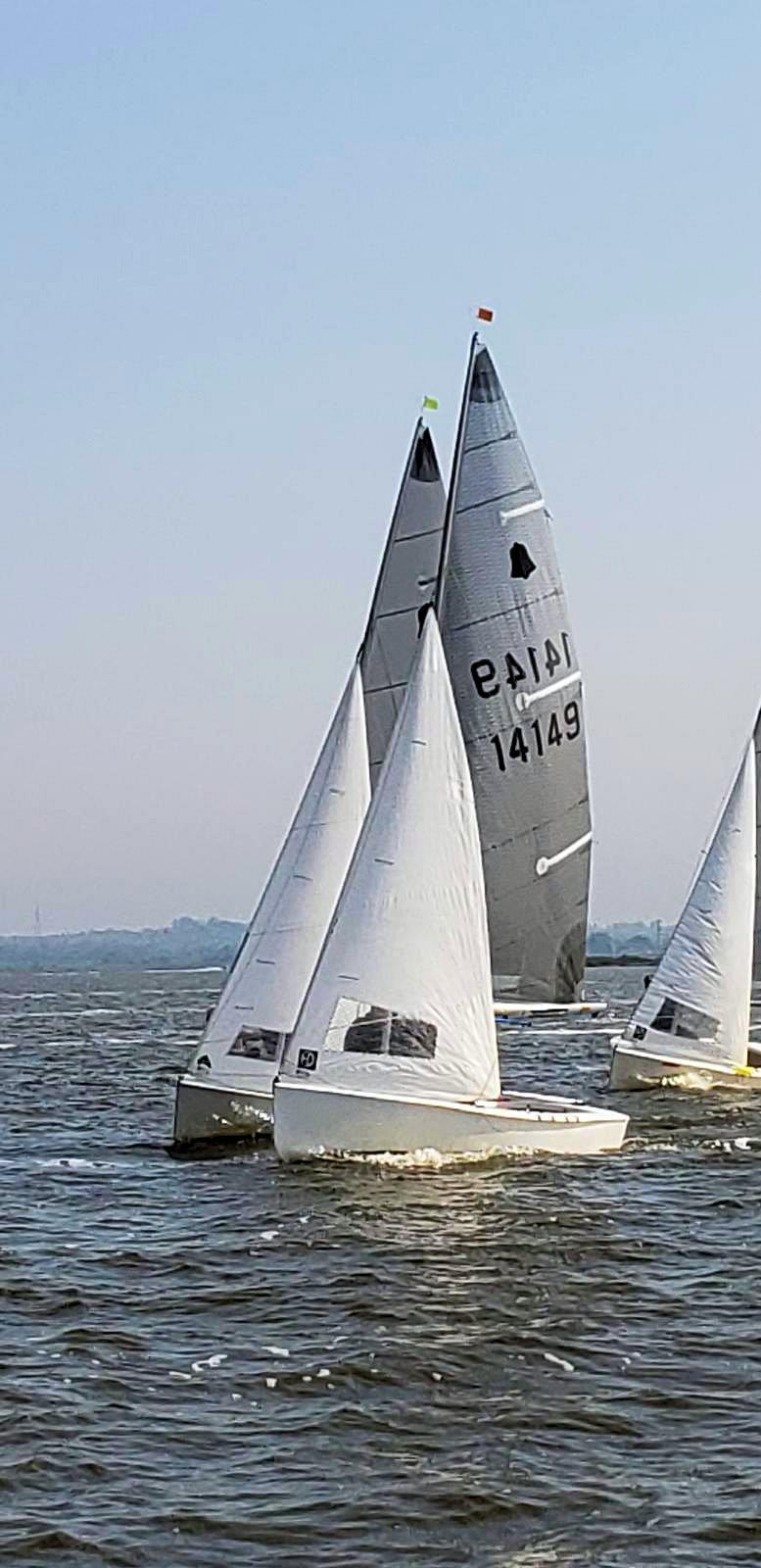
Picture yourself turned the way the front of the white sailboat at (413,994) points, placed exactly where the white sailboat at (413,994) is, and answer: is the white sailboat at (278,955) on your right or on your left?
on your right

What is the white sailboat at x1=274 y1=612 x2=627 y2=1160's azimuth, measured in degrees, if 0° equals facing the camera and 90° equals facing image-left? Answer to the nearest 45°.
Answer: approximately 90°

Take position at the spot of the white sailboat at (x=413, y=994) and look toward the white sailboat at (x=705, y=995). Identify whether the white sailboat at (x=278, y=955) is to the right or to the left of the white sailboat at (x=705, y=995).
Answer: left

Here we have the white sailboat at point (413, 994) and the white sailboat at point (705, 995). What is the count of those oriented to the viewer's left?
2

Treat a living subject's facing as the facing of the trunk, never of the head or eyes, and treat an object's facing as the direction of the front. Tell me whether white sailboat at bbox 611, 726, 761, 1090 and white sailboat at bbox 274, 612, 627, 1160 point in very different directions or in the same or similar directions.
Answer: same or similar directions

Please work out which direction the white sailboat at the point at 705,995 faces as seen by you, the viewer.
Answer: facing to the left of the viewer
